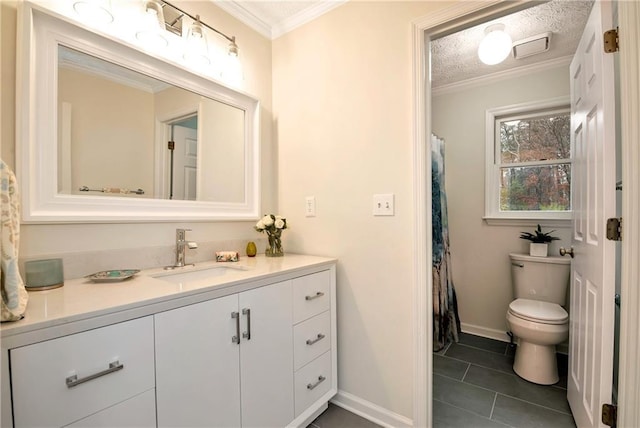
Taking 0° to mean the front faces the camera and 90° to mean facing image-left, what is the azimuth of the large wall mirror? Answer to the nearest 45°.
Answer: approximately 315°

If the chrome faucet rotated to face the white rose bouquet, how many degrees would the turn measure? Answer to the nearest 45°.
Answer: approximately 45° to its left

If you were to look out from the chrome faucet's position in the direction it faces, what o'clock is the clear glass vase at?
The clear glass vase is roughly at 10 o'clock from the chrome faucet.

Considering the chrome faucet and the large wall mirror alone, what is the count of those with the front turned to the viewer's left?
0

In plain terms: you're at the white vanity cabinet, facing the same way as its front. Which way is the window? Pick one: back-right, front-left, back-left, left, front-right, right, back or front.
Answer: front-left

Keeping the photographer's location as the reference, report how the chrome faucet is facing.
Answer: facing the viewer and to the right of the viewer

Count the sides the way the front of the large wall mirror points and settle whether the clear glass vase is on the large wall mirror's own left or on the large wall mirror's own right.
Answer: on the large wall mirror's own left

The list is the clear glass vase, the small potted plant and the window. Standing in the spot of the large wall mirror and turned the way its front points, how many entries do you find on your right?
0

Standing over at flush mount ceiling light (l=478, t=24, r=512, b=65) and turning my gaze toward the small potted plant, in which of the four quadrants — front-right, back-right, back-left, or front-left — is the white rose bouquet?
back-left

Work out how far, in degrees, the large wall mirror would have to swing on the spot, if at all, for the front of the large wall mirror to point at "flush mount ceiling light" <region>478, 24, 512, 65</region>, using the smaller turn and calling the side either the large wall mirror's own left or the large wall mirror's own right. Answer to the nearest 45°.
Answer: approximately 45° to the large wall mirror's own left

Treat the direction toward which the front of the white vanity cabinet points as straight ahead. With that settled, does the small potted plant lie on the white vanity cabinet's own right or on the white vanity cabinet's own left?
on the white vanity cabinet's own left

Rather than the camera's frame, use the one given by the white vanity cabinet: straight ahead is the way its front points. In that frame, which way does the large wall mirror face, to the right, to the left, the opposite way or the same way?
the same way

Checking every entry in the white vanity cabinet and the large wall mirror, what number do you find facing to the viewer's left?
0

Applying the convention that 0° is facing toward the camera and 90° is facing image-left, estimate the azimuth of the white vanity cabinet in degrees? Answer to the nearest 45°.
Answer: approximately 315°

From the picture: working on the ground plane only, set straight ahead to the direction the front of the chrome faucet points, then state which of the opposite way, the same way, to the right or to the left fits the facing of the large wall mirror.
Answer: the same way

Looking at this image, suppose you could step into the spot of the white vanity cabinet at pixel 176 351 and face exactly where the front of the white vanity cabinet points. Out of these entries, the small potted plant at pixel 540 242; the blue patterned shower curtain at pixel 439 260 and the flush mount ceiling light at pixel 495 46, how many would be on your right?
0
